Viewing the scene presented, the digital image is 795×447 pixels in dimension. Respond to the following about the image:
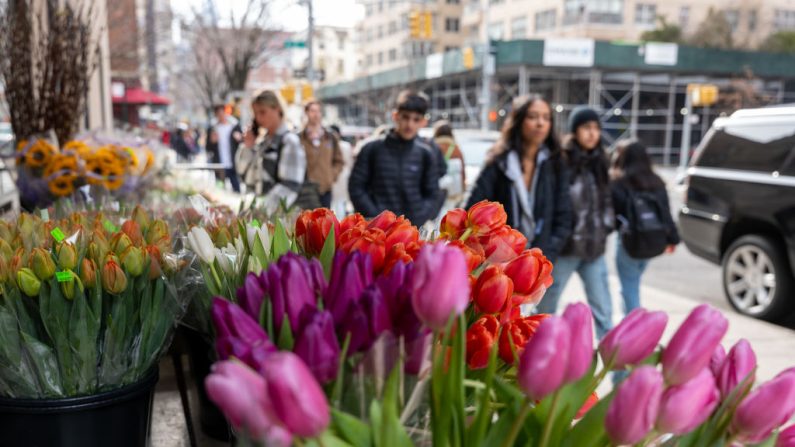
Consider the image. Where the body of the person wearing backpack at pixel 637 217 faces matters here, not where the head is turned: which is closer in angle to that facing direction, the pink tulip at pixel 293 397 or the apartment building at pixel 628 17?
the apartment building

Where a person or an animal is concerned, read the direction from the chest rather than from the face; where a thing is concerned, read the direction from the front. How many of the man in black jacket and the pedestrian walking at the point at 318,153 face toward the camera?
2

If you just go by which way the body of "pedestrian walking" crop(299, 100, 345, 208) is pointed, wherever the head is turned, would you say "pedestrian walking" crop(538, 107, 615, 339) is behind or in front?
in front

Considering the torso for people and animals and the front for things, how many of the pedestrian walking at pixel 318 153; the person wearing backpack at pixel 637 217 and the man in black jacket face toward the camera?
2

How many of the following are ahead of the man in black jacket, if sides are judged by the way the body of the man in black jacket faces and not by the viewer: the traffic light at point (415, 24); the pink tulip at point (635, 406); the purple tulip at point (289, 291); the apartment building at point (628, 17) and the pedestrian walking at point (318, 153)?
2

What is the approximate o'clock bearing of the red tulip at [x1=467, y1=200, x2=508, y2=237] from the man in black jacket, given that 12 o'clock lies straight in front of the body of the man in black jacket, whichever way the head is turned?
The red tulip is roughly at 12 o'clock from the man in black jacket.

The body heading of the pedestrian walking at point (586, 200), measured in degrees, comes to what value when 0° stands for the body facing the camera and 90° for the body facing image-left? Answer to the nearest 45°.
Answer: approximately 315°

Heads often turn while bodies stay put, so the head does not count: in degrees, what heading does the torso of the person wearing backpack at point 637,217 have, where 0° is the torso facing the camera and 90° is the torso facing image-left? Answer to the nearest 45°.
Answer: approximately 135°

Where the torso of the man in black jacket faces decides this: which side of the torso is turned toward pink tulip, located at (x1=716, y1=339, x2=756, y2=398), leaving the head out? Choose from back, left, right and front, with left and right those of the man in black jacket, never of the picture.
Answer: front

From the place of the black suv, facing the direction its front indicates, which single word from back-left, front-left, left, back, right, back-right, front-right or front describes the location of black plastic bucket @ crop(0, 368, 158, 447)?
front-right

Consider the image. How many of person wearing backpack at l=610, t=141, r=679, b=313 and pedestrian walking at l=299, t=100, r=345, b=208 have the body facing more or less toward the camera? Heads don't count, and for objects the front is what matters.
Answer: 1

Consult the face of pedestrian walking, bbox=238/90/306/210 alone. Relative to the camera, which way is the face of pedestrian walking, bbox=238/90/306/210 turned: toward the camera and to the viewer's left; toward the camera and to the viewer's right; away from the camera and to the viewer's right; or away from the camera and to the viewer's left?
toward the camera and to the viewer's left

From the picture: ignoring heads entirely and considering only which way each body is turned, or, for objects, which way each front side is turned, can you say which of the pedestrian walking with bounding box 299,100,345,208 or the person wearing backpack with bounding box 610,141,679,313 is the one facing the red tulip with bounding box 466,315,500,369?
the pedestrian walking

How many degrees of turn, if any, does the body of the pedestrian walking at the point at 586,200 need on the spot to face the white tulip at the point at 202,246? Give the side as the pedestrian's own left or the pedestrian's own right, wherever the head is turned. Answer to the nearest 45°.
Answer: approximately 45° to the pedestrian's own right

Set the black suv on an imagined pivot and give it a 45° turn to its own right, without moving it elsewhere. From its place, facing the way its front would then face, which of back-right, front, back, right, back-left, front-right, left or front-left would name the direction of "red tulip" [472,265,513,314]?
front

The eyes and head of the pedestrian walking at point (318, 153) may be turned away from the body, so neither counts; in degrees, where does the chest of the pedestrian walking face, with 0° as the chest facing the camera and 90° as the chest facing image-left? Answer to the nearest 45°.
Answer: approximately 0°

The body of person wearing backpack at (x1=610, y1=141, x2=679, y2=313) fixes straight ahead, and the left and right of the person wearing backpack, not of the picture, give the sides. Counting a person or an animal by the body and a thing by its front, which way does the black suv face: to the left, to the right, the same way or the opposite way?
the opposite way
